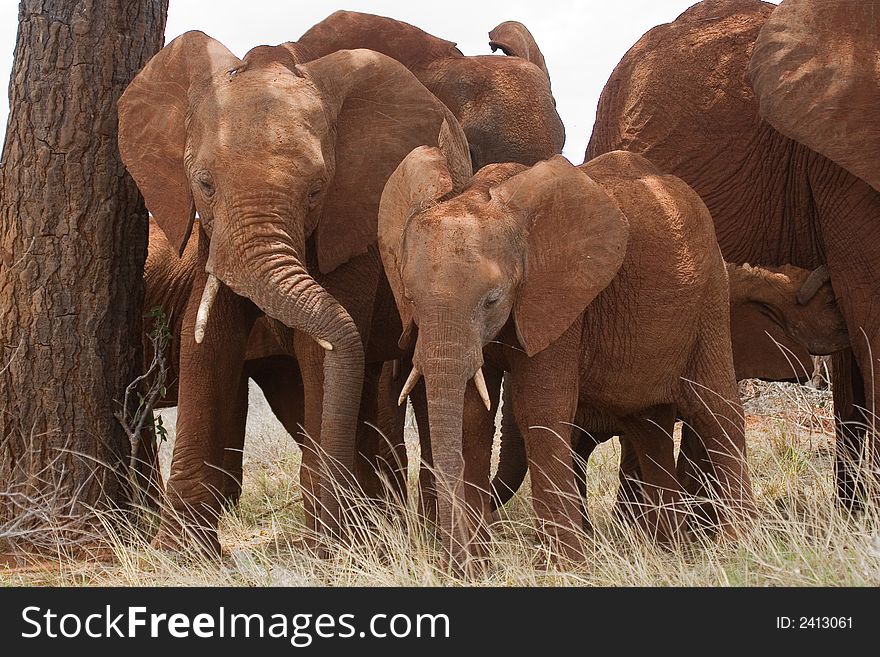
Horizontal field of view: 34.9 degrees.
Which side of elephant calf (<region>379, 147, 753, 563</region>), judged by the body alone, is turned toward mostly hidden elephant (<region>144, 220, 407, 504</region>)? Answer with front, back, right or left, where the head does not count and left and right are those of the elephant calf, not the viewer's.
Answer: right

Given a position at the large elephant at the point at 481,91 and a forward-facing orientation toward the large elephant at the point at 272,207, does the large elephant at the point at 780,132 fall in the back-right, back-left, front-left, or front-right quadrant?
back-left

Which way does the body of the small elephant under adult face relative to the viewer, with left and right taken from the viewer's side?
facing to the right of the viewer

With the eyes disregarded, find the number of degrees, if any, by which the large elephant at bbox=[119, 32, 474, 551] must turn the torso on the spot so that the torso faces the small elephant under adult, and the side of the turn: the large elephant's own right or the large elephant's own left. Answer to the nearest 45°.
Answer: approximately 90° to the large elephant's own left

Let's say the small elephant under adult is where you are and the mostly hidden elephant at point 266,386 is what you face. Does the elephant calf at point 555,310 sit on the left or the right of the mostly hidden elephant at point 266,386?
left

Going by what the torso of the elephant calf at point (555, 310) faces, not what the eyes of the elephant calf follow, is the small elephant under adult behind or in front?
behind

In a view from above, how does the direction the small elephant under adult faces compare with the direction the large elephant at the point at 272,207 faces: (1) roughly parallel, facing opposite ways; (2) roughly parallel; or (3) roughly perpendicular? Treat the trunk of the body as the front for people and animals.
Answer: roughly perpendicular

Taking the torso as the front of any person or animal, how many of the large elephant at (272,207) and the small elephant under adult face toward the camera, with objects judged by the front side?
1

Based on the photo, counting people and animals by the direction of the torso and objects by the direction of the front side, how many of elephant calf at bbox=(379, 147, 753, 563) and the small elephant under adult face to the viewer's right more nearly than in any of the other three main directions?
1

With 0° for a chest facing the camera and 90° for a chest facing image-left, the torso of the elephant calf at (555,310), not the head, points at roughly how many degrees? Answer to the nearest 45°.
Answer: approximately 45°

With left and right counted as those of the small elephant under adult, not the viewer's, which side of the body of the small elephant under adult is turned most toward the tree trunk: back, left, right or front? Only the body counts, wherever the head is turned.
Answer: back

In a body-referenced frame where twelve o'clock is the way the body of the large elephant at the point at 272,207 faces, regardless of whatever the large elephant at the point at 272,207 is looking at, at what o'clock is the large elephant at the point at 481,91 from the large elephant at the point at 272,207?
the large elephant at the point at 481,91 is roughly at 7 o'clock from the large elephant at the point at 272,207.

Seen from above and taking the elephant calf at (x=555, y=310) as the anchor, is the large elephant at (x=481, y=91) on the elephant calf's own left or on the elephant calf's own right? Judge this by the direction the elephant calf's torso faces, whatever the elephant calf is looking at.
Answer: on the elephant calf's own right
